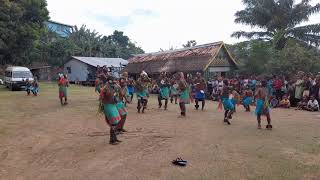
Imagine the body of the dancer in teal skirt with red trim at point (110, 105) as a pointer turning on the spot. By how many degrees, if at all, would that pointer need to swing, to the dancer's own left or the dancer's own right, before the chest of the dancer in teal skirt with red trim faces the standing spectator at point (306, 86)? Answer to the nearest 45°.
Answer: approximately 45° to the dancer's own left

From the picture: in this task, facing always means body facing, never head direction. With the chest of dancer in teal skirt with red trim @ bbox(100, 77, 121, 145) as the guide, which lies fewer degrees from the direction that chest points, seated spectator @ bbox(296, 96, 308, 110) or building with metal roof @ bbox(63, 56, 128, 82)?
the seated spectator

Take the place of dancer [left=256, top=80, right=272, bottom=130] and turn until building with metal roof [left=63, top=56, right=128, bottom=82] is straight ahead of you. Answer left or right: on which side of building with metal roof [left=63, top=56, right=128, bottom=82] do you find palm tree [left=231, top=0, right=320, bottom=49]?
right

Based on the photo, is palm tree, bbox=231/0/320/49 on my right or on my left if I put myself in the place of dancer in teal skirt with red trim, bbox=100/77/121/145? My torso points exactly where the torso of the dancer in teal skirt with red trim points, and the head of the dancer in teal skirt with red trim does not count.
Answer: on my left

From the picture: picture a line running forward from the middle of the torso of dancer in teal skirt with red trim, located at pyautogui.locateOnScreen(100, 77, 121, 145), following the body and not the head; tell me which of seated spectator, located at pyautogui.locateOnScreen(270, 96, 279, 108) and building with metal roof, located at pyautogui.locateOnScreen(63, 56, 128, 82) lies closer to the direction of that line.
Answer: the seated spectator

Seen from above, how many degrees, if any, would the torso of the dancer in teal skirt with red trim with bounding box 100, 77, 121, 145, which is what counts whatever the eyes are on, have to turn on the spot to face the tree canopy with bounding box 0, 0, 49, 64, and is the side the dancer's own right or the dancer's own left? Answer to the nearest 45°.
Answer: approximately 90° to the dancer's own left

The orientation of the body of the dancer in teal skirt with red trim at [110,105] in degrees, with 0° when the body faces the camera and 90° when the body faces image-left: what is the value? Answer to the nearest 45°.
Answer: approximately 270°

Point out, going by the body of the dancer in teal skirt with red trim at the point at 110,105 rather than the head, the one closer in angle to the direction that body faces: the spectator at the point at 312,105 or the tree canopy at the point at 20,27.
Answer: the spectator

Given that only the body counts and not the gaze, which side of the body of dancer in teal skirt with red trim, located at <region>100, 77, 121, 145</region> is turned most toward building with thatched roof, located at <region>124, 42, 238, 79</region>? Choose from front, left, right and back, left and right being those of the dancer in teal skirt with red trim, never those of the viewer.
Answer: left

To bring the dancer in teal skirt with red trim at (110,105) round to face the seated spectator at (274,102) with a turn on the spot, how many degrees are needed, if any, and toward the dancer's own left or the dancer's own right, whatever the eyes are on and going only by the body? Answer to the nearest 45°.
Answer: approximately 45° to the dancer's own left

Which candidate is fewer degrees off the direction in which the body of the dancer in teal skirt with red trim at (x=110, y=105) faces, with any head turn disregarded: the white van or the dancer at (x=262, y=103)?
the dancer
